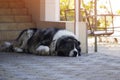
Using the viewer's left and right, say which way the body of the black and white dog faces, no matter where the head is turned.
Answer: facing the viewer and to the right of the viewer
